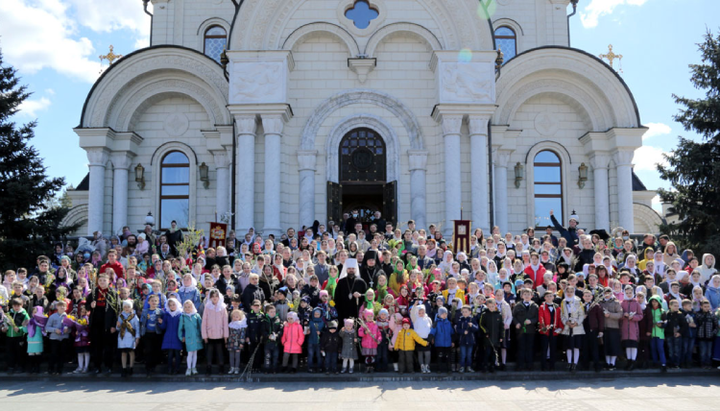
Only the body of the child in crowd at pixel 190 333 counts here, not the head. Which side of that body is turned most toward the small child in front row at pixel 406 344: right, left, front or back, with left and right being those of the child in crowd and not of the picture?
left

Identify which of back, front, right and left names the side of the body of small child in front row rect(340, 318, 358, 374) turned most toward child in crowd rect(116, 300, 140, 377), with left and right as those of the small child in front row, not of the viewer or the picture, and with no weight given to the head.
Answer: right

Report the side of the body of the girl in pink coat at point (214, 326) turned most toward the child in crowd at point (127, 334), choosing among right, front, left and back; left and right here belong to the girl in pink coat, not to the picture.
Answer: right

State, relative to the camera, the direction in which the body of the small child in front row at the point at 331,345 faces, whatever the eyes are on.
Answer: toward the camera

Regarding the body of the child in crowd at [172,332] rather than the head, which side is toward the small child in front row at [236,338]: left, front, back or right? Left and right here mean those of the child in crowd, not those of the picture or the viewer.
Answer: left

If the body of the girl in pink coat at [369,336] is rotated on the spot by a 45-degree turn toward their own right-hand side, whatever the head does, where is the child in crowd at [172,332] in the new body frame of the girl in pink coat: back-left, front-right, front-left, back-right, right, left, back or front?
front-right

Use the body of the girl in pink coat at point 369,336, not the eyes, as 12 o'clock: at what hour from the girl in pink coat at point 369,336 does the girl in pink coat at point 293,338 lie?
the girl in pink coat at point 293,338 is roughly at 3 o'clock from the girl in pink coat at point 369,336.

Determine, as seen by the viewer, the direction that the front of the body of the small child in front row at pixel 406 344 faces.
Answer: toward the camera

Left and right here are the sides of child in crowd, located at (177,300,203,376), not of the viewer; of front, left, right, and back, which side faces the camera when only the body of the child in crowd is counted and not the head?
front
